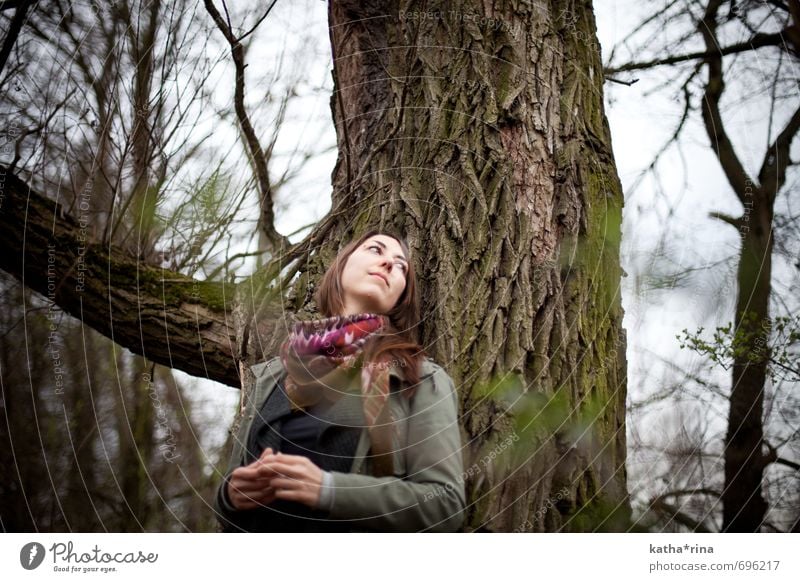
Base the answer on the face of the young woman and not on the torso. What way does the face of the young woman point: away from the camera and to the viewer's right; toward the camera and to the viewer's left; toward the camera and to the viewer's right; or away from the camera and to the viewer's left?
toward the camera and to the viewer's right

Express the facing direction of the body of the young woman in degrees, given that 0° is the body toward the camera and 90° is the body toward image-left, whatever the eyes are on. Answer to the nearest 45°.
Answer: approximately 45°
